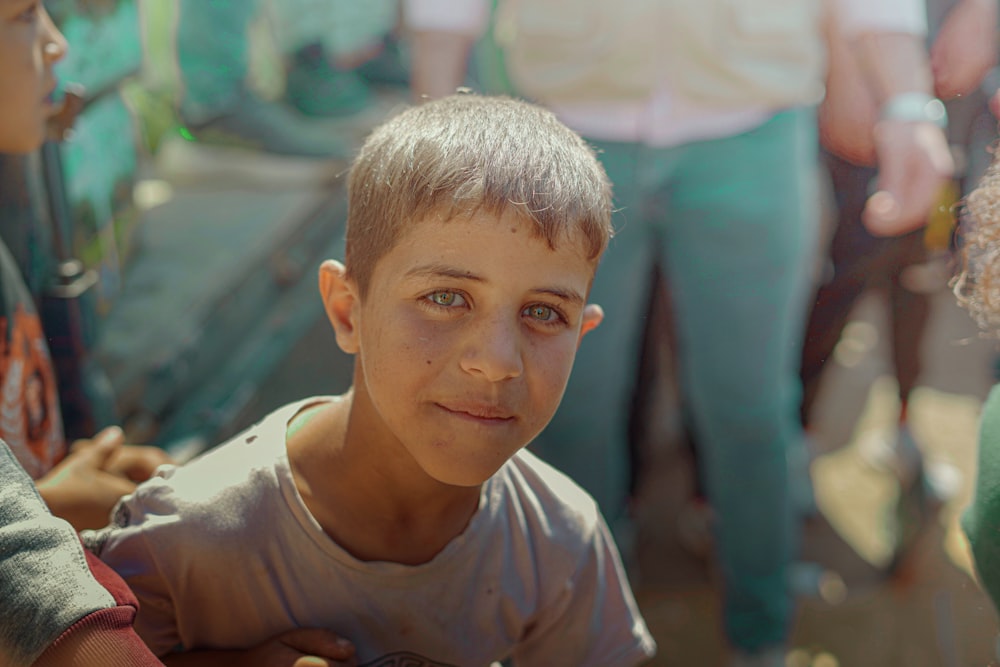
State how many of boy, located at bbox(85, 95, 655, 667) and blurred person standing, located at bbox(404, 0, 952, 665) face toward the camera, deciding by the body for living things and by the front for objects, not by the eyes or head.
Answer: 2

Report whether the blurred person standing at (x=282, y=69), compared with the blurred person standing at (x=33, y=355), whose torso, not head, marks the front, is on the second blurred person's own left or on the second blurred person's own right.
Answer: on the second blurred person's own left

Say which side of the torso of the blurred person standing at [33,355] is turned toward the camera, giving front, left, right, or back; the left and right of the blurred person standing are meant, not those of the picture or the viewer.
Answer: right

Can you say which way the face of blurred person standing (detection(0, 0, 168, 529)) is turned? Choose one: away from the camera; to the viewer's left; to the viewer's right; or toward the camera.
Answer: to the viewer's right

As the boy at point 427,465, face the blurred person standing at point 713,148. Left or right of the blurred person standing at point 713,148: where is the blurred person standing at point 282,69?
left
